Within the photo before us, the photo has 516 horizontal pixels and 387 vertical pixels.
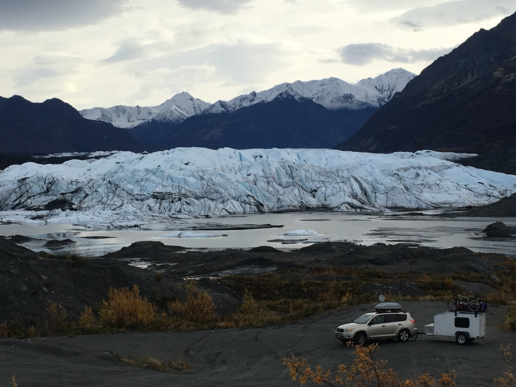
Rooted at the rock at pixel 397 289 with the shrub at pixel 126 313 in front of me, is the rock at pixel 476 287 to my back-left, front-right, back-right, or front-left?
back-left

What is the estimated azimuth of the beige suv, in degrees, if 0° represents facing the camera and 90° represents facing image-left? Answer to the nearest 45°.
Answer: approximately 45°

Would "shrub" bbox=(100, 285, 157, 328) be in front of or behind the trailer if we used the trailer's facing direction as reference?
in front

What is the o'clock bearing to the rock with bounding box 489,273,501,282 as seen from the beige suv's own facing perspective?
The rock is roughly at 5 o'clock from the beige suv.

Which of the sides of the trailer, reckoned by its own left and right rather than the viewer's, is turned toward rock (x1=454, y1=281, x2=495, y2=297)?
right

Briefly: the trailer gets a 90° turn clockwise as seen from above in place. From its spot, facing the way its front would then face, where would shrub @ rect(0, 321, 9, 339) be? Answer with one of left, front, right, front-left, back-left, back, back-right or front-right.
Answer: left

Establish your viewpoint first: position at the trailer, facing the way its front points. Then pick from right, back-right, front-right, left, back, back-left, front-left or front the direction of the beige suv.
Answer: front

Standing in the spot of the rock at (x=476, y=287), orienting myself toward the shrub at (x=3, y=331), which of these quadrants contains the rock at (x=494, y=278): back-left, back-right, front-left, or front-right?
back-right

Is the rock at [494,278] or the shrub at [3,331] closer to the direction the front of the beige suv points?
the shrub

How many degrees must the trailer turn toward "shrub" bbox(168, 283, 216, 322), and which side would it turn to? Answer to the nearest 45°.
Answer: approximately 45° to its right

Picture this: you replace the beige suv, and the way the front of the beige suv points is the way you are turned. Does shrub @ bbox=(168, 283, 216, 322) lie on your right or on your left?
on your right

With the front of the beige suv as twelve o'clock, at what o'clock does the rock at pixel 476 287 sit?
The rock is roughly at 5 o'clock from the beige suv.

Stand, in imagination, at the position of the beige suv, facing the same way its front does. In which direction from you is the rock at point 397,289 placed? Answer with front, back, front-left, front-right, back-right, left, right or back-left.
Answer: back-right

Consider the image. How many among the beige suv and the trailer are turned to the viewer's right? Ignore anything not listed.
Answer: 0

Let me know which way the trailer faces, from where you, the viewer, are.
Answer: facing to the left of the viewer

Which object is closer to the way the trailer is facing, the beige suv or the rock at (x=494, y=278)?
the beige suv

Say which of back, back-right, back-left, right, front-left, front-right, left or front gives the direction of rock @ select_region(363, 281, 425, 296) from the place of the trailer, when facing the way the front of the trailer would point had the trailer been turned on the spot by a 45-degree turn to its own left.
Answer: back-right
